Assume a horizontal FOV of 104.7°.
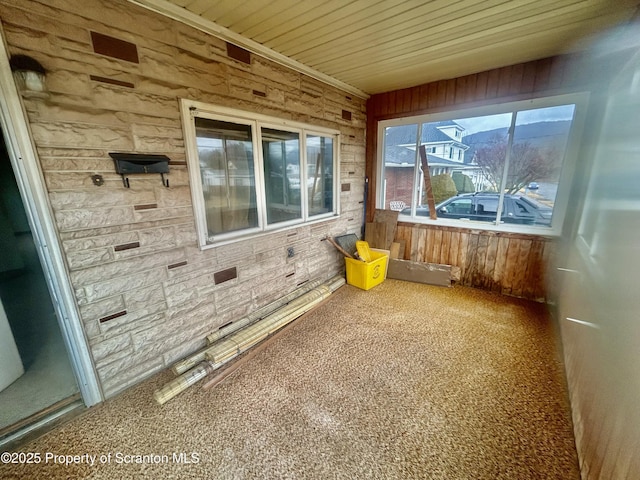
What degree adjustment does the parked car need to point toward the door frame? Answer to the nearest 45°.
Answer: approximately 45° to its left

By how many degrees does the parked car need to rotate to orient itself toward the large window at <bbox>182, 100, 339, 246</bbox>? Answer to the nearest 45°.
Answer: approximately 45° to its left

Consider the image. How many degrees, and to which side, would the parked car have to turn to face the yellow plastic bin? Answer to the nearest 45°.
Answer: approximately 45° to its left

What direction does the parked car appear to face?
to the viewer's left
